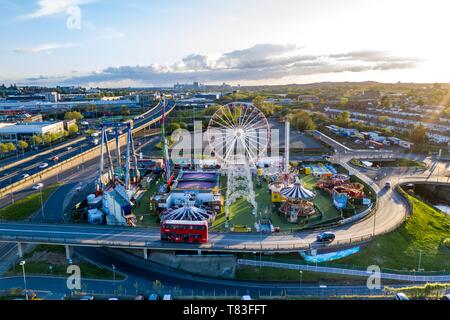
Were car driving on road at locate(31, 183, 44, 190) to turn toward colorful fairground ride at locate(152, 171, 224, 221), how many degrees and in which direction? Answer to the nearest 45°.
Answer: approximately 90° to its left

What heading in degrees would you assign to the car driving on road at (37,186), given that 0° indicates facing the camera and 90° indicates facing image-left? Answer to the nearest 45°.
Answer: approximately 45°

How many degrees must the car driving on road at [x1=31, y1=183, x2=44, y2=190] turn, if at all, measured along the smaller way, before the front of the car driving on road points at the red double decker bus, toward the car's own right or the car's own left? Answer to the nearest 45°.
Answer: approximately 45° to the car's own left

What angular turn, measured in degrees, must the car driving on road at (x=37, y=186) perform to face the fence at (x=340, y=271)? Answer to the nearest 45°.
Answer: approximately 90° to its left

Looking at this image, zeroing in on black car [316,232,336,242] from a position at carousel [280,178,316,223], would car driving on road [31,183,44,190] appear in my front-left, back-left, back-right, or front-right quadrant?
back-right

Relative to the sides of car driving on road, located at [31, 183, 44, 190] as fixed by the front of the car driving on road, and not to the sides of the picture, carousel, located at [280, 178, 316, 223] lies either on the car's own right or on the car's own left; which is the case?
on the car's own left

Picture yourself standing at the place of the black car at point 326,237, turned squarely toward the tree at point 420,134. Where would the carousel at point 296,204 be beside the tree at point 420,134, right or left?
left
